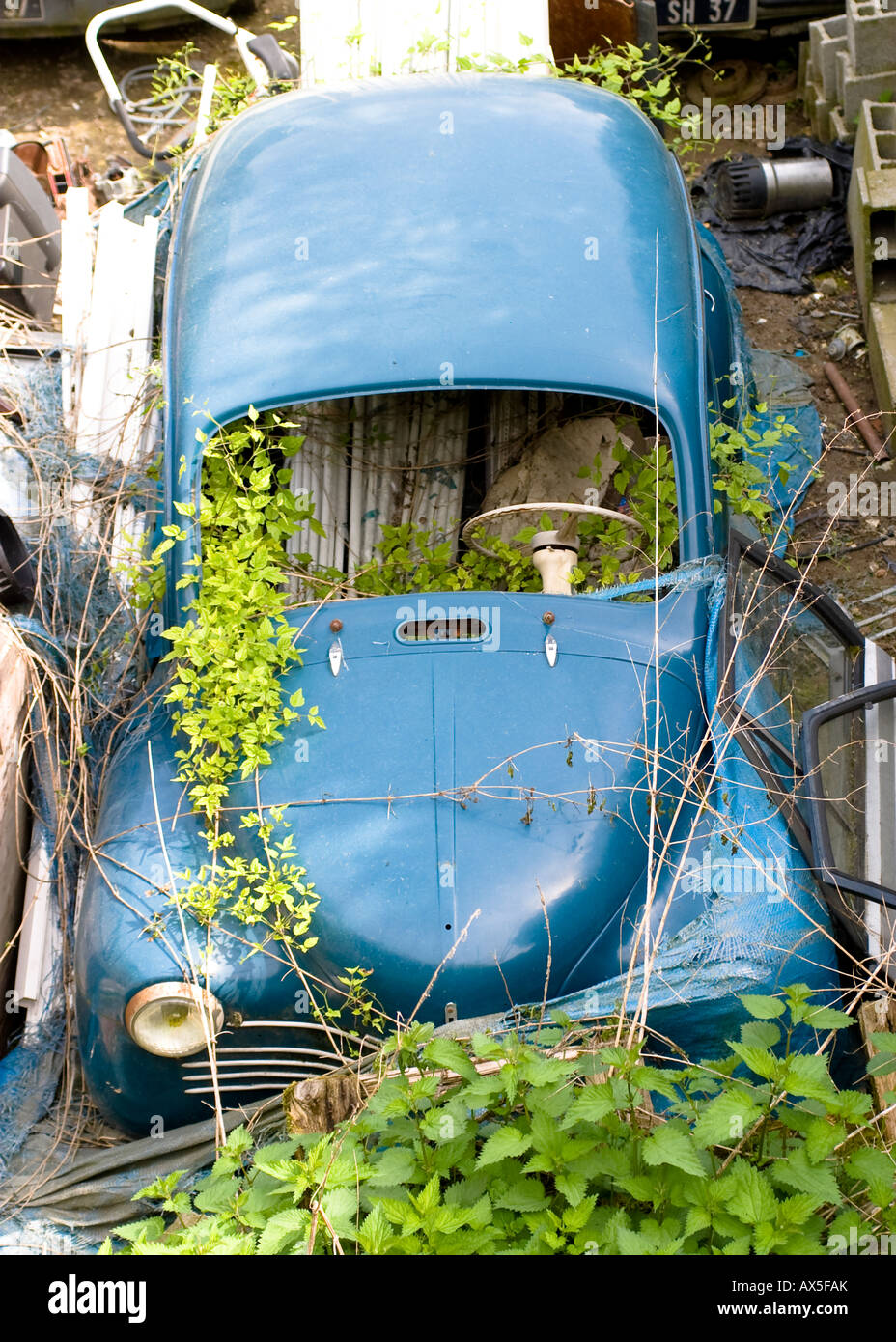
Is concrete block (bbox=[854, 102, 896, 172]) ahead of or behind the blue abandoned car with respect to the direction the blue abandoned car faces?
behind

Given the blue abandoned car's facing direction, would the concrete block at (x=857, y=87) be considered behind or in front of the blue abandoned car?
behind

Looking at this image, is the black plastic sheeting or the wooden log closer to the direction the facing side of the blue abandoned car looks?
the wooden log

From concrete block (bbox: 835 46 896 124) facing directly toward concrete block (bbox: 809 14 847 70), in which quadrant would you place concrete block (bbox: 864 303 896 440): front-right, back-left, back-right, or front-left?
back-left

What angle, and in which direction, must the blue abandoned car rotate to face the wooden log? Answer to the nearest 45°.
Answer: approximately 45° to its left

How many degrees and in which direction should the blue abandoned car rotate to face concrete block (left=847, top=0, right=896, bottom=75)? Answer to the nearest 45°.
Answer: approximately 135° to its left

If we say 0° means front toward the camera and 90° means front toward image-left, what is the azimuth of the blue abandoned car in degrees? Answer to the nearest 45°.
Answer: approximately 0°

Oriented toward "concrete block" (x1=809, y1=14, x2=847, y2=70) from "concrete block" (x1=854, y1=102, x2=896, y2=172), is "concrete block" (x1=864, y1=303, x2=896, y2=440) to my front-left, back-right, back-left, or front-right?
back-left
